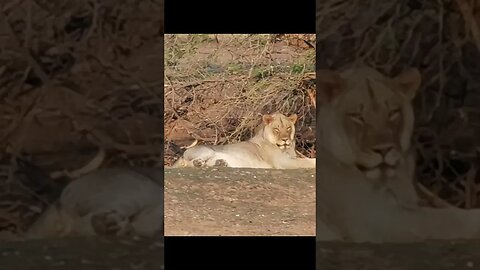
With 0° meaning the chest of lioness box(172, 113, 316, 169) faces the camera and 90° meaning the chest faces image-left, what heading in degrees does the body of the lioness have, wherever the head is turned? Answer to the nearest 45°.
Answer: approximately 270°
